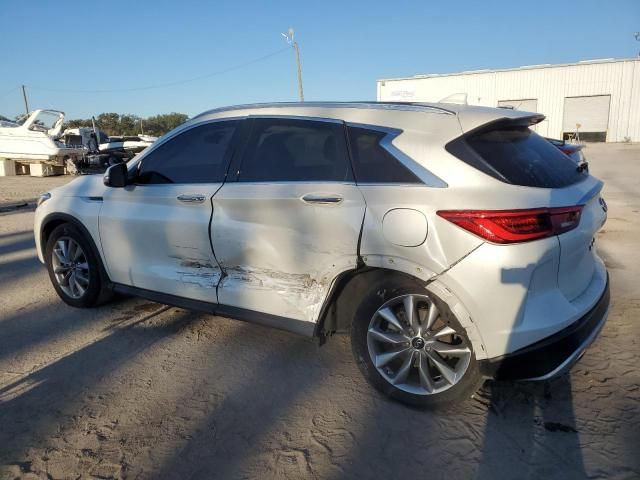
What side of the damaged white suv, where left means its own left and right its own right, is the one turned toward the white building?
right

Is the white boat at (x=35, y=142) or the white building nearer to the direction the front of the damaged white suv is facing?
the white boat

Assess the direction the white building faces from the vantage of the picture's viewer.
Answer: facing the viewer and to the left of the viewer

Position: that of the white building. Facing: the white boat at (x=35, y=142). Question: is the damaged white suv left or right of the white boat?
left

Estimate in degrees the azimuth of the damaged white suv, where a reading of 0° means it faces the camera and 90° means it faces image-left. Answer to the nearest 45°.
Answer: approximately 135°

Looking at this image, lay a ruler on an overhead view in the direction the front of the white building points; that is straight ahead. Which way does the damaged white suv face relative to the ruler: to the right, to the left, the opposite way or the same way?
to the right

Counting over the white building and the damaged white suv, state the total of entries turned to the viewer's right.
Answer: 0

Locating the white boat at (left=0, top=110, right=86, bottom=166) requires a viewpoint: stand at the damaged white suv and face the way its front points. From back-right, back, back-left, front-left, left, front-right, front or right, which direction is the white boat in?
front
